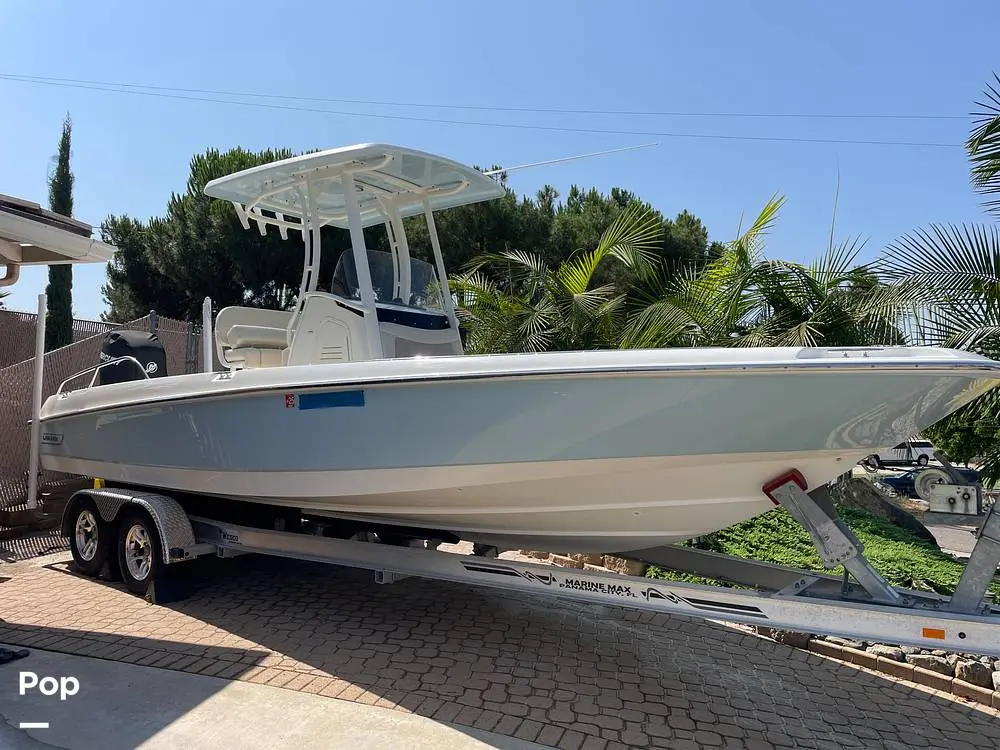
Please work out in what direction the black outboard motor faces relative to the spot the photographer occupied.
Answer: facing the viewer and to the right of the viewer

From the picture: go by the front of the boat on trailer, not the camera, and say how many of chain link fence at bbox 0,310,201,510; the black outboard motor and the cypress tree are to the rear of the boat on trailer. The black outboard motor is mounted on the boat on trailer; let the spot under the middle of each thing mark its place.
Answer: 3

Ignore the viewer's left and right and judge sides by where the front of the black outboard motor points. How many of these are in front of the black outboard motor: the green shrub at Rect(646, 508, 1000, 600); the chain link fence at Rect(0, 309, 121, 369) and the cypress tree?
1

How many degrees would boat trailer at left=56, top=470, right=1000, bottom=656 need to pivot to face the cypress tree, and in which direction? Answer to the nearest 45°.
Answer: approximately 180°

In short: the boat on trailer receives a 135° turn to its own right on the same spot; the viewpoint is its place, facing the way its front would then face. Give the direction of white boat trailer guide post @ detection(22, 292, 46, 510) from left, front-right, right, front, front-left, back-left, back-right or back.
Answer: front-right

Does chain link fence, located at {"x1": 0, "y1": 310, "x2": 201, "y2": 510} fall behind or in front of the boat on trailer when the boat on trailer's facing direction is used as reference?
behind

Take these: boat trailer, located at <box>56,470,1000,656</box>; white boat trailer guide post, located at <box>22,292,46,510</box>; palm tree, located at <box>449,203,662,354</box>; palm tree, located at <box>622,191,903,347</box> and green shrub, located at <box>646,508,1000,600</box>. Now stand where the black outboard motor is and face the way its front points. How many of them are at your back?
1

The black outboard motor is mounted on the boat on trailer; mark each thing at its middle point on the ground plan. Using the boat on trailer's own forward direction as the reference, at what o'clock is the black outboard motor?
The black outboard motor is roughly at 6 o'clock from the boat on trailer.

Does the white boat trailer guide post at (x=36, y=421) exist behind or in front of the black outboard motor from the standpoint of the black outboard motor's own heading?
behind

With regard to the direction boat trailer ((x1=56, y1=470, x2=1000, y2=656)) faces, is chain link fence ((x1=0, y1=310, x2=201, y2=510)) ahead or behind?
behind

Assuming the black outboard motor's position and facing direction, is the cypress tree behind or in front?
behind

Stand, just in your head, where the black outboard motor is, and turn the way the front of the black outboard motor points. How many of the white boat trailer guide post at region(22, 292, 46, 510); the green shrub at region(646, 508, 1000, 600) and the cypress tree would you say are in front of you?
1

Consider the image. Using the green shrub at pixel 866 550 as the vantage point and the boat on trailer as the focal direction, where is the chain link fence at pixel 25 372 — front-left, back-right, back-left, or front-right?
front-right

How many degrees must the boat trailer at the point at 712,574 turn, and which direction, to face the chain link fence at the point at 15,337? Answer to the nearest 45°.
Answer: approximately 180°

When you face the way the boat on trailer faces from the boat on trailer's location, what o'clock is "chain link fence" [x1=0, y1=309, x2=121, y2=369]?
The chain link fence is roughly at 6 o'clock from the boat on trailer.
